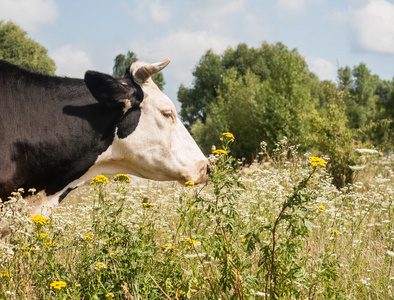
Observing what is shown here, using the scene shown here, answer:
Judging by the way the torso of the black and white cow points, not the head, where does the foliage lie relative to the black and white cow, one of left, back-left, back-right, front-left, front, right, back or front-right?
front-left

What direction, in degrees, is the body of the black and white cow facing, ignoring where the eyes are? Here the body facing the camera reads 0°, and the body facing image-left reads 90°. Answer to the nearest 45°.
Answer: approximately 270°
